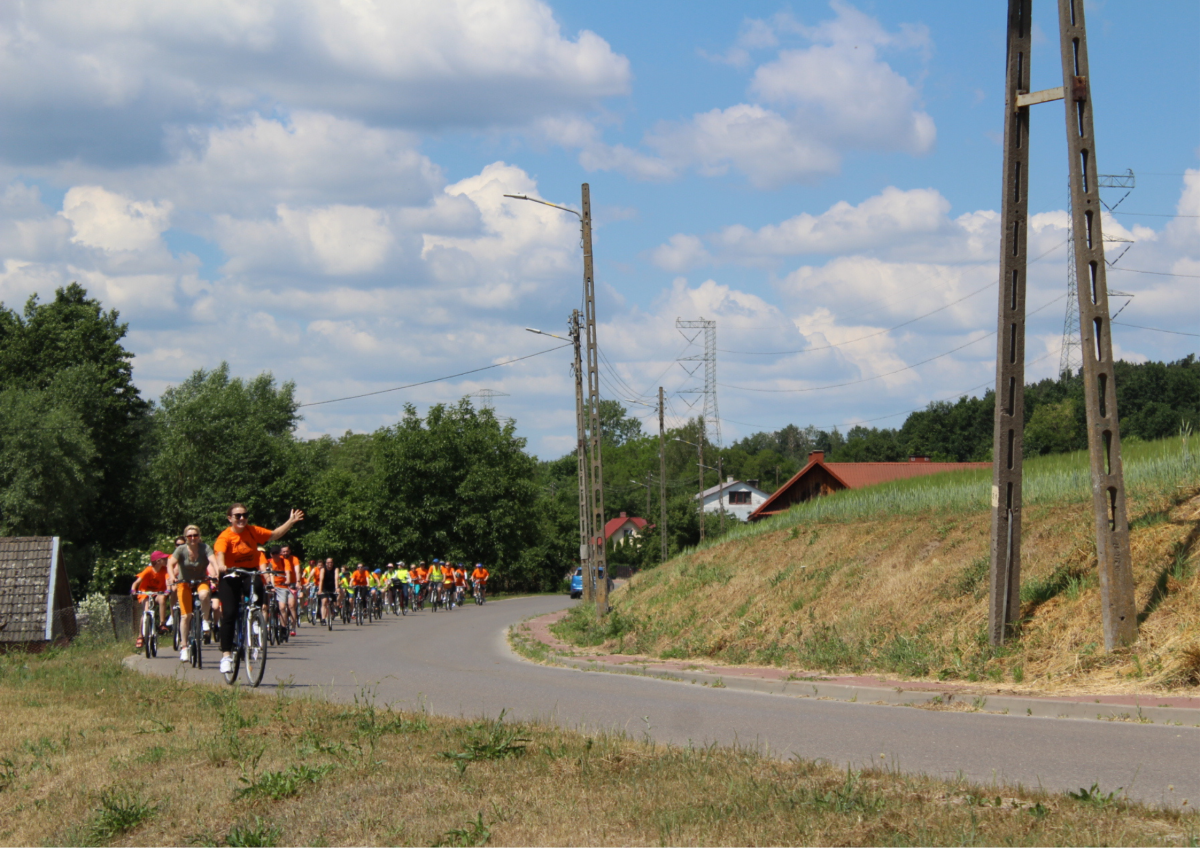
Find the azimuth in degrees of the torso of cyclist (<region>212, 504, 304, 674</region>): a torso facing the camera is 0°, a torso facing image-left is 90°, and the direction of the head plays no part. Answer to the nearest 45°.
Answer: approximately 0°

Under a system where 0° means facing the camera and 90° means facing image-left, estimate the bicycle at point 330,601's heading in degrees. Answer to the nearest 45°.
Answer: approximately 0°

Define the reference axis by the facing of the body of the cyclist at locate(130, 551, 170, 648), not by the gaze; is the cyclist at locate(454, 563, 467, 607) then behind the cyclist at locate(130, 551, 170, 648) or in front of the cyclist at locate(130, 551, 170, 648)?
behind

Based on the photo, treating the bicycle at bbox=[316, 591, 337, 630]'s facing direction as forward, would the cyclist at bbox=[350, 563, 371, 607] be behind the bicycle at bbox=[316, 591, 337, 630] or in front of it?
behind

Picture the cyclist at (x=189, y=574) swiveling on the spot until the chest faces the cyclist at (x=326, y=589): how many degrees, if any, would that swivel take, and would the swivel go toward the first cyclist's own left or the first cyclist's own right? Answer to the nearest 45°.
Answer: approximately 180°

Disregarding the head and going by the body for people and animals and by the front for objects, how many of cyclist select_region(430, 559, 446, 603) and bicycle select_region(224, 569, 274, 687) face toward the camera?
2

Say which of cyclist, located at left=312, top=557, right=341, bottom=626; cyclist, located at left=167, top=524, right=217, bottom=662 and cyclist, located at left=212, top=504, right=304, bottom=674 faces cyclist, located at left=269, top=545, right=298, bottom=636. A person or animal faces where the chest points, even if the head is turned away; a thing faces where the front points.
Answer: cyclist, located at left=312, top=557, right=341, bottom=626
